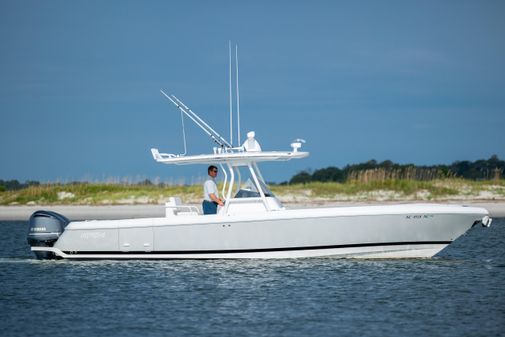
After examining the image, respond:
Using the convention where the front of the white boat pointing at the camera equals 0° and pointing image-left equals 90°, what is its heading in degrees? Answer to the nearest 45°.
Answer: approximately 270°

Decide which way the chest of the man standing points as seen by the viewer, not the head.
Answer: to the viewer's right
